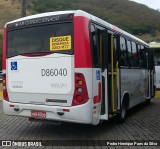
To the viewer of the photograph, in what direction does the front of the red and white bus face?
facing away from the viewer and to the right of the viewer

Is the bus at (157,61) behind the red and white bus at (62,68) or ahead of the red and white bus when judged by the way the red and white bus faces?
ahead
